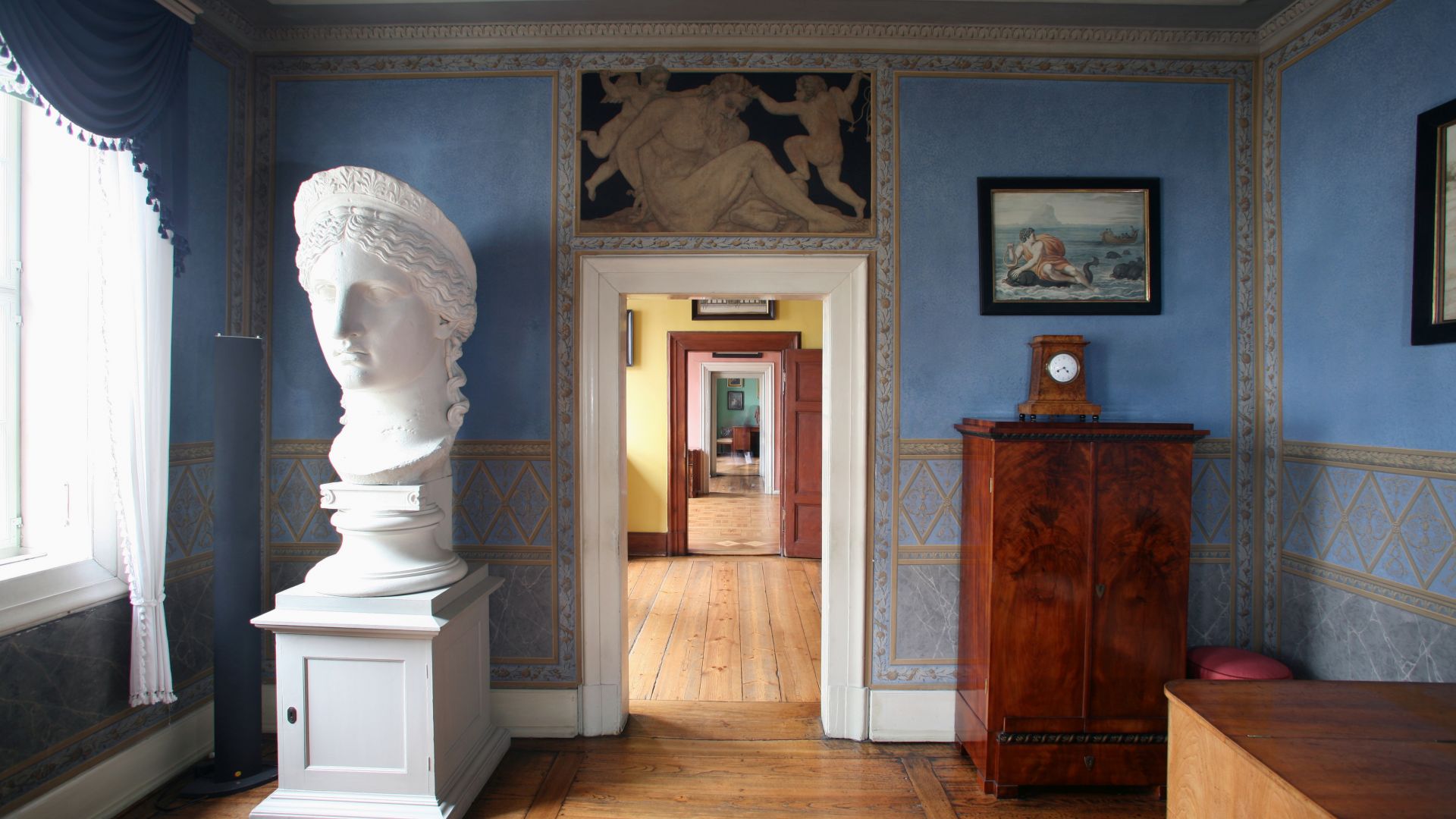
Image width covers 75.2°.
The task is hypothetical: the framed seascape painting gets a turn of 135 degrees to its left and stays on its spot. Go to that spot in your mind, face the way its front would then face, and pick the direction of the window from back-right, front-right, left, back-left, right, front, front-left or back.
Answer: back

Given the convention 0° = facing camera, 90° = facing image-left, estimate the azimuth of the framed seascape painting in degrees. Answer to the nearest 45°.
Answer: approximately 0°

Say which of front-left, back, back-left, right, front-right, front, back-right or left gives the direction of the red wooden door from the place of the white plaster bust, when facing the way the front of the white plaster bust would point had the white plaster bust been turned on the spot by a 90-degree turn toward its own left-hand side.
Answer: left

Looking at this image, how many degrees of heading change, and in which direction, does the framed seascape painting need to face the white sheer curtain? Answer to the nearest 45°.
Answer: approximately 45° to its right

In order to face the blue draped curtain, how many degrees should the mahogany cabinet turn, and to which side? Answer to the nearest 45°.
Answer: approximately 45° to its right

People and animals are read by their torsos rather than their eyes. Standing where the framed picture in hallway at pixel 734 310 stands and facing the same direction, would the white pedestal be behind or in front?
in front
